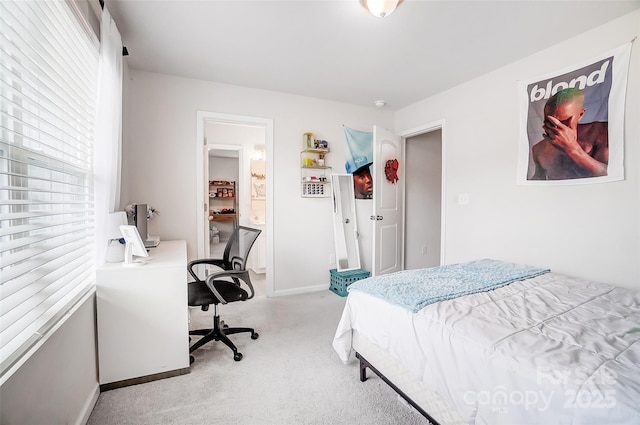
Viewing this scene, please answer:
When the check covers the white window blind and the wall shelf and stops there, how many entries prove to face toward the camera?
1

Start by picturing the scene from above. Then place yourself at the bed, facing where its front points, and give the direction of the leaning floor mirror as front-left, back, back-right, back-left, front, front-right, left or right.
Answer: front

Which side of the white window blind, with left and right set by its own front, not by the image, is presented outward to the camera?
right

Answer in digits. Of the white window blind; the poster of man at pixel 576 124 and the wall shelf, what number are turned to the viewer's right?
1

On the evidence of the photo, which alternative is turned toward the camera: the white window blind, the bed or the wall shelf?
the wall shelf

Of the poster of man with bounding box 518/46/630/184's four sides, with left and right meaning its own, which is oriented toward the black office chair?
front

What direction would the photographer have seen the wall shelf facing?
facing the viewer

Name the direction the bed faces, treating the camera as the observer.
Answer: facing away from the viewer and to the left of the viewer

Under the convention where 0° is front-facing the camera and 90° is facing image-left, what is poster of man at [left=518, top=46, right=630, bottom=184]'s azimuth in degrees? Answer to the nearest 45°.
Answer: approximately 45°

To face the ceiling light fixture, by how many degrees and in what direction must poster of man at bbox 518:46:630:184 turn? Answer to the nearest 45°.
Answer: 0° — it already faces it

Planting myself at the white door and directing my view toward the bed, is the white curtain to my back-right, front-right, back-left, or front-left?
front-right
